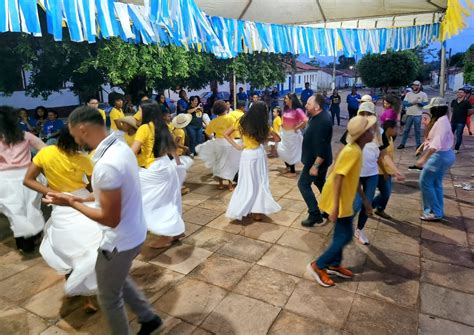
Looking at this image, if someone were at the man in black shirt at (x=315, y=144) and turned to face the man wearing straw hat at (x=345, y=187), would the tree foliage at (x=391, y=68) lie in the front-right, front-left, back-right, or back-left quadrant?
back-left

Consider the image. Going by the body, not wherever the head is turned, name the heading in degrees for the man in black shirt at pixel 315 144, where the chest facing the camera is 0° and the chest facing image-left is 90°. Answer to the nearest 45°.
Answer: approximately 90°

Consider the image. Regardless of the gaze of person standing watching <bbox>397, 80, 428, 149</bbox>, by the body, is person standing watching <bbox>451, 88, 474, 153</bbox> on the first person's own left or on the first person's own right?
on the first person's own left

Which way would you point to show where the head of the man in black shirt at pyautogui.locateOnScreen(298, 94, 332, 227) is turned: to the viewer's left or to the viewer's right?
to the viewer's left

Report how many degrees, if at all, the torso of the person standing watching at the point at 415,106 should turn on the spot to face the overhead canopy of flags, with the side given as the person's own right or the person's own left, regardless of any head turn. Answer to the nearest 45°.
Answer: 0° — they already face it

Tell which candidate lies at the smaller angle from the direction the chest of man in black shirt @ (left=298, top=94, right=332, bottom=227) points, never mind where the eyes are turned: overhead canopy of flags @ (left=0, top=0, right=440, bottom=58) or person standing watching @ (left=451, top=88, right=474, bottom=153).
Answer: the overhead canopy of flags

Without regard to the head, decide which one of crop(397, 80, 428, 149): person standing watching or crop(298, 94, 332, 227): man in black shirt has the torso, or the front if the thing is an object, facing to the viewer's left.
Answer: the man in black shirt
